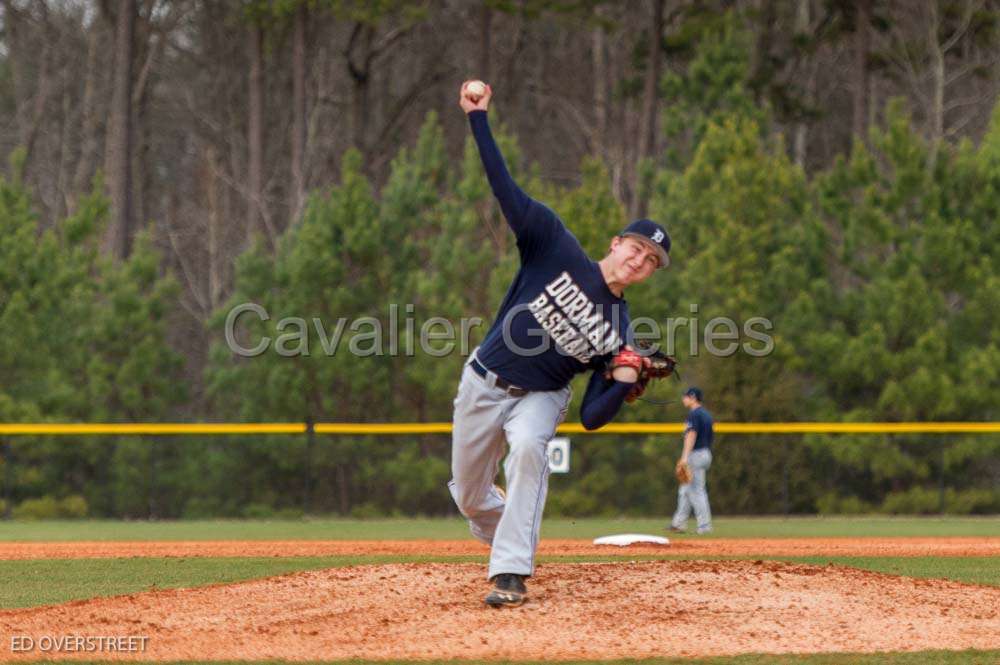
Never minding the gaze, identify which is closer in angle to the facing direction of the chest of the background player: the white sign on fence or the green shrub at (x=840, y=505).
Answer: the white sign on fence

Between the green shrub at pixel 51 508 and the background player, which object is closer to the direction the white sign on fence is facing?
the background player

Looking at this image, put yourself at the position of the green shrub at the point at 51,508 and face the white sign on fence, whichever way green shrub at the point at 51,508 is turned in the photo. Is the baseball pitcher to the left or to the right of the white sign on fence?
right

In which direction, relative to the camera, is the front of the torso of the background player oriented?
to the viewer's left

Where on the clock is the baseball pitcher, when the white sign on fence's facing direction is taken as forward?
The baseball pitcher is roughly at 12 o'clock from the white sign on fence.

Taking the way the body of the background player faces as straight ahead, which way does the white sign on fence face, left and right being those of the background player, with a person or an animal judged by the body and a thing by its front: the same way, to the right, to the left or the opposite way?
to the left

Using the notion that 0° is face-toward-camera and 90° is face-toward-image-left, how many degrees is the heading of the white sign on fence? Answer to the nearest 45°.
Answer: approximately 0°

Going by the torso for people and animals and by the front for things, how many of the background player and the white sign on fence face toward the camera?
1

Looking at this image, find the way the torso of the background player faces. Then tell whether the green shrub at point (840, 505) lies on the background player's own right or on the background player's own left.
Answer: on the background player's own right

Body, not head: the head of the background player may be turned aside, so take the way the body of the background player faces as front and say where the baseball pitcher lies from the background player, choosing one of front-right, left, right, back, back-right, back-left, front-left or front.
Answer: left

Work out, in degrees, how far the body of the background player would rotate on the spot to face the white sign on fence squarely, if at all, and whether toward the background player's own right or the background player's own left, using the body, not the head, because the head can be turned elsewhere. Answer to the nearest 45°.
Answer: approximately 45° to the background player's own right

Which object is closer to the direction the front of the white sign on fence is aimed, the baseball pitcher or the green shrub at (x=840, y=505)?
the baseball pitcher

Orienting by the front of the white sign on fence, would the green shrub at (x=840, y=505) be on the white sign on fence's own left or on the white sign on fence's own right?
on the white sign on fence's own left
